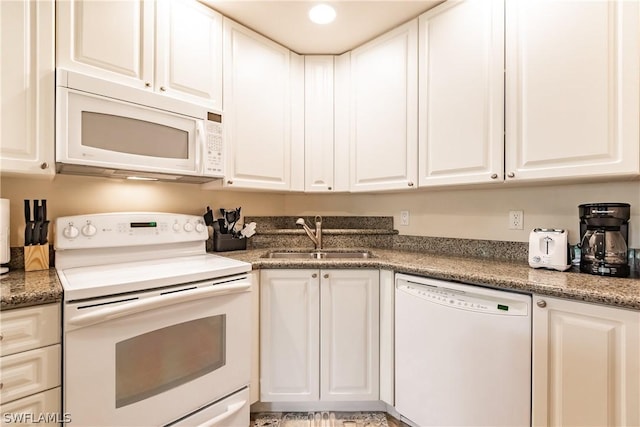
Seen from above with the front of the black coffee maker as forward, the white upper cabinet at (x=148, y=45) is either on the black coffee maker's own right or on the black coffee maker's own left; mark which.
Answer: on the black coffee maker's own right

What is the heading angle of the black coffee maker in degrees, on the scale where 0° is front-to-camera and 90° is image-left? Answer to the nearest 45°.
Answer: approximately 0°

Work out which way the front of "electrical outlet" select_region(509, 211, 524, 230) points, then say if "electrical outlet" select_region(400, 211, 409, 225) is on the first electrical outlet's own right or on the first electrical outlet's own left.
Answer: on the first electrical outlet's own right

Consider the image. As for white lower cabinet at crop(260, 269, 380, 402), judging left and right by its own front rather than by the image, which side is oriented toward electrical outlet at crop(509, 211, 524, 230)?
left
